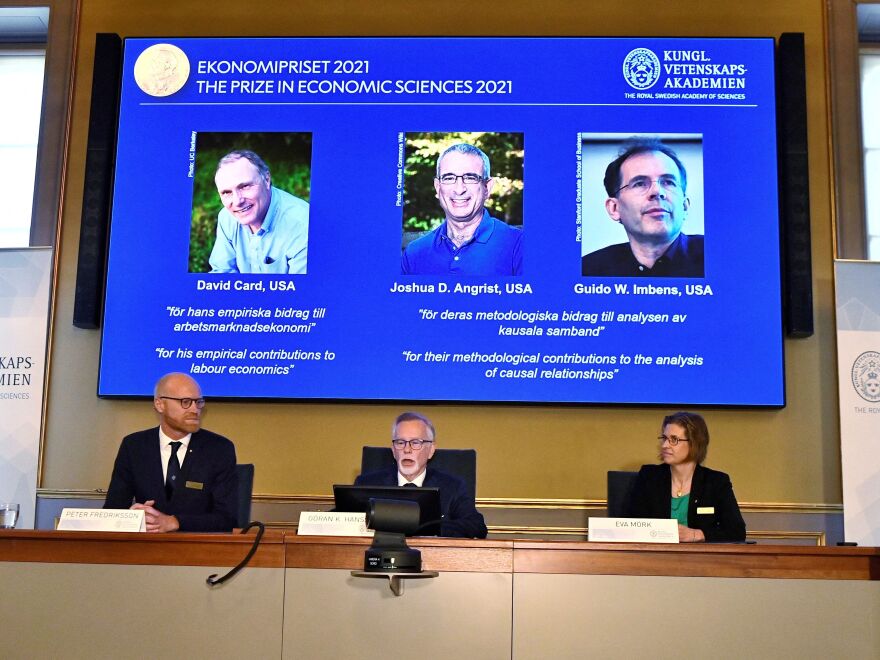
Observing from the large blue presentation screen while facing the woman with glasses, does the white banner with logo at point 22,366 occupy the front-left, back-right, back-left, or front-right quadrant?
back-right

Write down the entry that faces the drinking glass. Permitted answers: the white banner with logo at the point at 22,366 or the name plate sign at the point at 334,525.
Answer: the white banner with logo

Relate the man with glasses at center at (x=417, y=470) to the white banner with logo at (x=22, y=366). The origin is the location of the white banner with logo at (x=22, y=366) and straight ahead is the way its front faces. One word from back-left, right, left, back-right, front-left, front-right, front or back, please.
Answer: front-left

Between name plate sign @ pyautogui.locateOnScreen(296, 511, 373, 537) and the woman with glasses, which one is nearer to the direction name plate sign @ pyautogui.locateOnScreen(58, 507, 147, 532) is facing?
the name plate sign

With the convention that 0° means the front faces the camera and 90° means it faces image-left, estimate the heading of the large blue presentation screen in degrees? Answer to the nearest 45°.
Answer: approximately 0°

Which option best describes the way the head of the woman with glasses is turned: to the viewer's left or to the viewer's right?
to the viewer's left

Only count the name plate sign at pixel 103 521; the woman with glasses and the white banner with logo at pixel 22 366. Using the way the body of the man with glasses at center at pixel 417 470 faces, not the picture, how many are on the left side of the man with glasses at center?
1

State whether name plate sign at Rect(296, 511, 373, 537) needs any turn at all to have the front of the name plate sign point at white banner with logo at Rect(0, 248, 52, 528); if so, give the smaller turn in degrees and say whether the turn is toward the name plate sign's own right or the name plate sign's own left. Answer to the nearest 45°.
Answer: approximately 135° to the name plate sign's own right

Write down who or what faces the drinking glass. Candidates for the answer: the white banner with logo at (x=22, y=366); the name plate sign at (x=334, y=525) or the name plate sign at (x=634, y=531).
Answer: the white banner with logo

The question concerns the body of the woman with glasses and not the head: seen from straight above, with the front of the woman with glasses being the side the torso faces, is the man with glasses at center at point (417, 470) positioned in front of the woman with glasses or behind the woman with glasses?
in front
